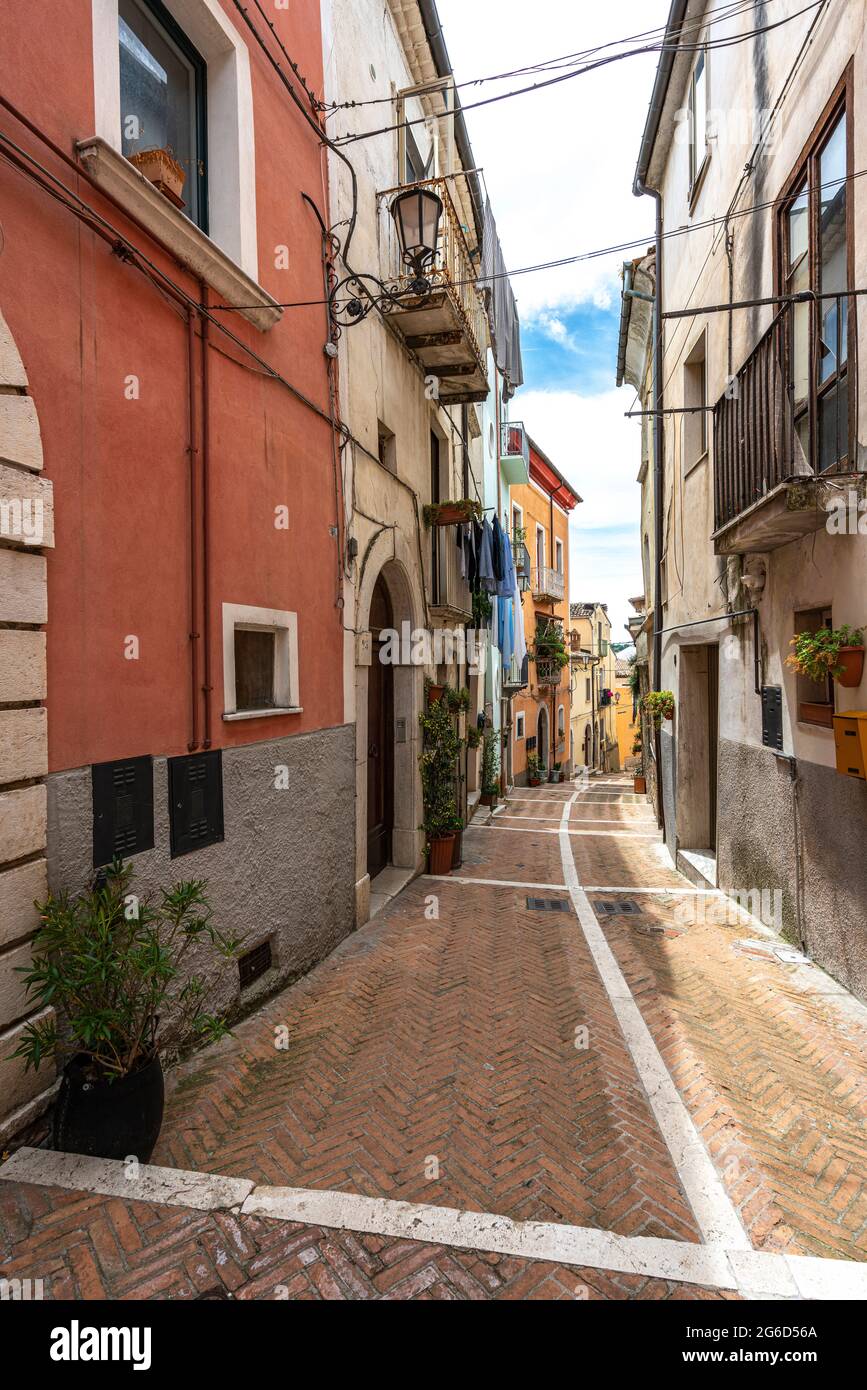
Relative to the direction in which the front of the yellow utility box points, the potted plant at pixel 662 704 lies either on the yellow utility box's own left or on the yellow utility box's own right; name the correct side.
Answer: on the yellow utility box's own right

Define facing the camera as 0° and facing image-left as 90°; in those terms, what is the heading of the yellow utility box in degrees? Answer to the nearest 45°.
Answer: approximately 45°

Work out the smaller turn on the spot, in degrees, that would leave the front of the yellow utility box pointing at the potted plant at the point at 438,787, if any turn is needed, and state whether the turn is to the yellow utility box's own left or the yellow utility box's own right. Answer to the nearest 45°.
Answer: approximately 90° to the yellow utility box's own right

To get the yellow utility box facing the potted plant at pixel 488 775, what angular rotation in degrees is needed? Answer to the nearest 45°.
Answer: approximately 90° to its right

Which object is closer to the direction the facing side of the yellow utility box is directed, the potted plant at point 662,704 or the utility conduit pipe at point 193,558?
the utility conduit pipe

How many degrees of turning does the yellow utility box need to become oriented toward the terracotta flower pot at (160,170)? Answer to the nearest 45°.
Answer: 0° — it already faces it
